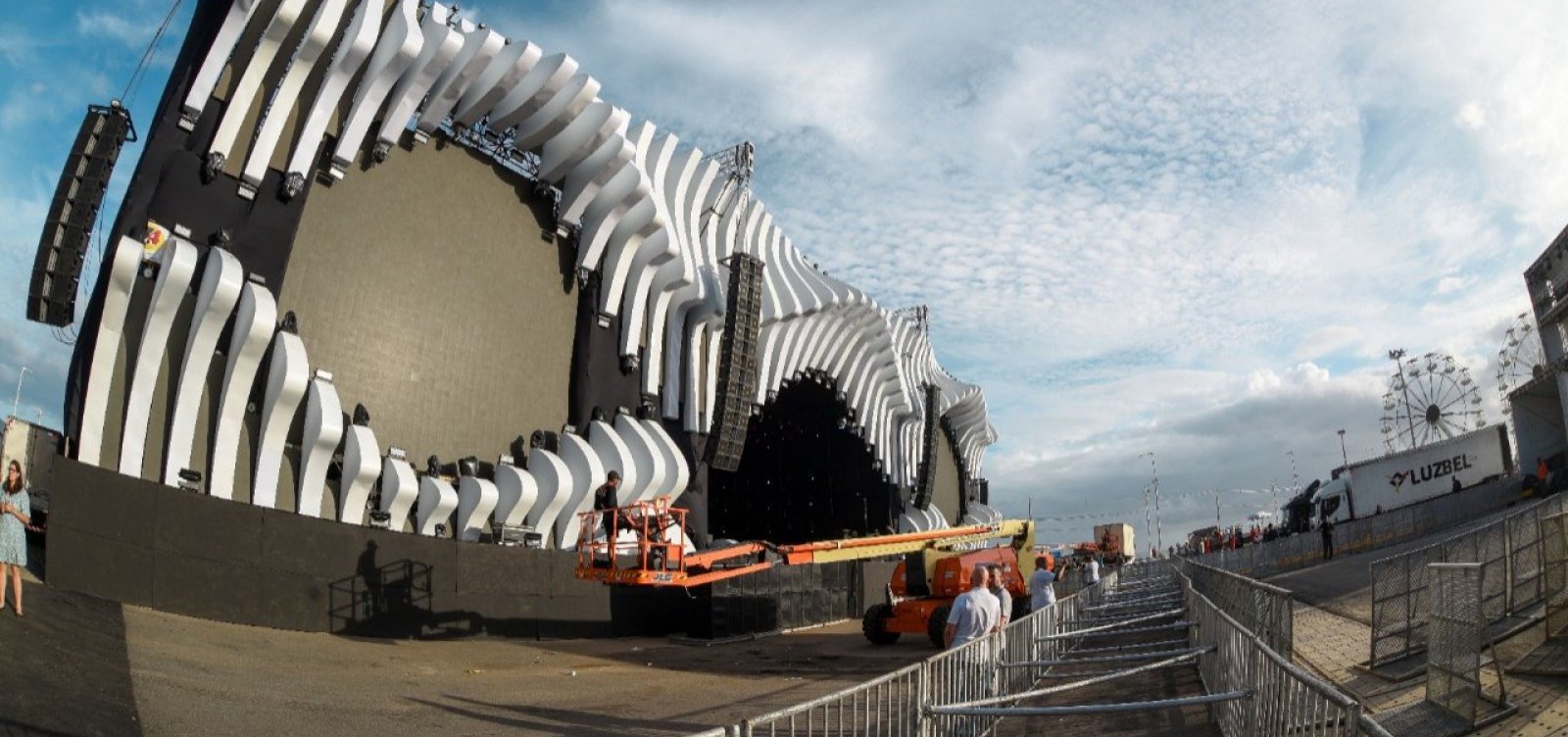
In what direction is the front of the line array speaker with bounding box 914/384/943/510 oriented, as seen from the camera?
facing the viewer and to the right of the viewer

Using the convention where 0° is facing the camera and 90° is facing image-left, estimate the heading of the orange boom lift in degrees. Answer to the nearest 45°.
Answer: approximately 90°

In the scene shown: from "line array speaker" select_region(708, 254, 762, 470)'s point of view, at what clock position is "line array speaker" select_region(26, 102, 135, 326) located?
"line array speaker" select_region(26, 102, 135, 326) is roughly at 3 o'clock from "line array speaker" select_region(708, 254, 762, 470).

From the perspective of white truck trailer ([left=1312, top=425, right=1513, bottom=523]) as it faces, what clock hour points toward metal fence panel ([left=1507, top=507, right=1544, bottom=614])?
The metal fence panel is roughly at 9 o'clock from the white truck trailer.

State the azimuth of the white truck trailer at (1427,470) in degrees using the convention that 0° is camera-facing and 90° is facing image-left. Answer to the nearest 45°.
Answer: approximately 90°

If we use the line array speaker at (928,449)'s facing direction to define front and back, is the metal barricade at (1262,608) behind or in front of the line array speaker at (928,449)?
in front

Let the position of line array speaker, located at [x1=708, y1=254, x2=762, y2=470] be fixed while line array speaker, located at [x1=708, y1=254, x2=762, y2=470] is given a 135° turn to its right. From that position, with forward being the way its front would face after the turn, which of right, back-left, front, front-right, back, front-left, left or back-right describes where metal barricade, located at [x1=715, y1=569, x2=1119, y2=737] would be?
left

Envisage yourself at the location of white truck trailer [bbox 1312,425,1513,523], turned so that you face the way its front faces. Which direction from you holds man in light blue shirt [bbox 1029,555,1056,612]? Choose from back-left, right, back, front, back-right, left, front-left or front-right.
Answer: left

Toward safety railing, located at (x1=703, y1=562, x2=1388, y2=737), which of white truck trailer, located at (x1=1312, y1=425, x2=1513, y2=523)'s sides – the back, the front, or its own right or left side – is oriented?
left

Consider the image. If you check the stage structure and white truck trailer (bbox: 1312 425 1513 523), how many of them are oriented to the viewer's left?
1

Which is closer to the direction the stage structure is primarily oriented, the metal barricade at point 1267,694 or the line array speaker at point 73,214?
the metal barricade

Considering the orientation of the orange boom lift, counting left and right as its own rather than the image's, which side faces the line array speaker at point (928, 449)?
right

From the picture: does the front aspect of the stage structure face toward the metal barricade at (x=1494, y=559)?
yes

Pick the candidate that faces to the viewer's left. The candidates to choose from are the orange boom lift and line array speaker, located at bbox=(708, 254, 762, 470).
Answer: the orange boom lift

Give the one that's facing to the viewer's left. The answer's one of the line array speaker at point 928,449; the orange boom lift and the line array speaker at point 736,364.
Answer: the orange boom lift

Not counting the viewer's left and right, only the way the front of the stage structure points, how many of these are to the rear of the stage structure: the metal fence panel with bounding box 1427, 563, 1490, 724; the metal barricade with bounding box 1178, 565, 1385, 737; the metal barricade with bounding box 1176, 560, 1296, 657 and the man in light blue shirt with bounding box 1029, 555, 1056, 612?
0

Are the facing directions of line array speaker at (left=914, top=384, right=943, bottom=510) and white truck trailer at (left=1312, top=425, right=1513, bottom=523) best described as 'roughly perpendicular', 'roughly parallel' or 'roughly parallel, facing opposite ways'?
roughly parallel, facing opposite ways
